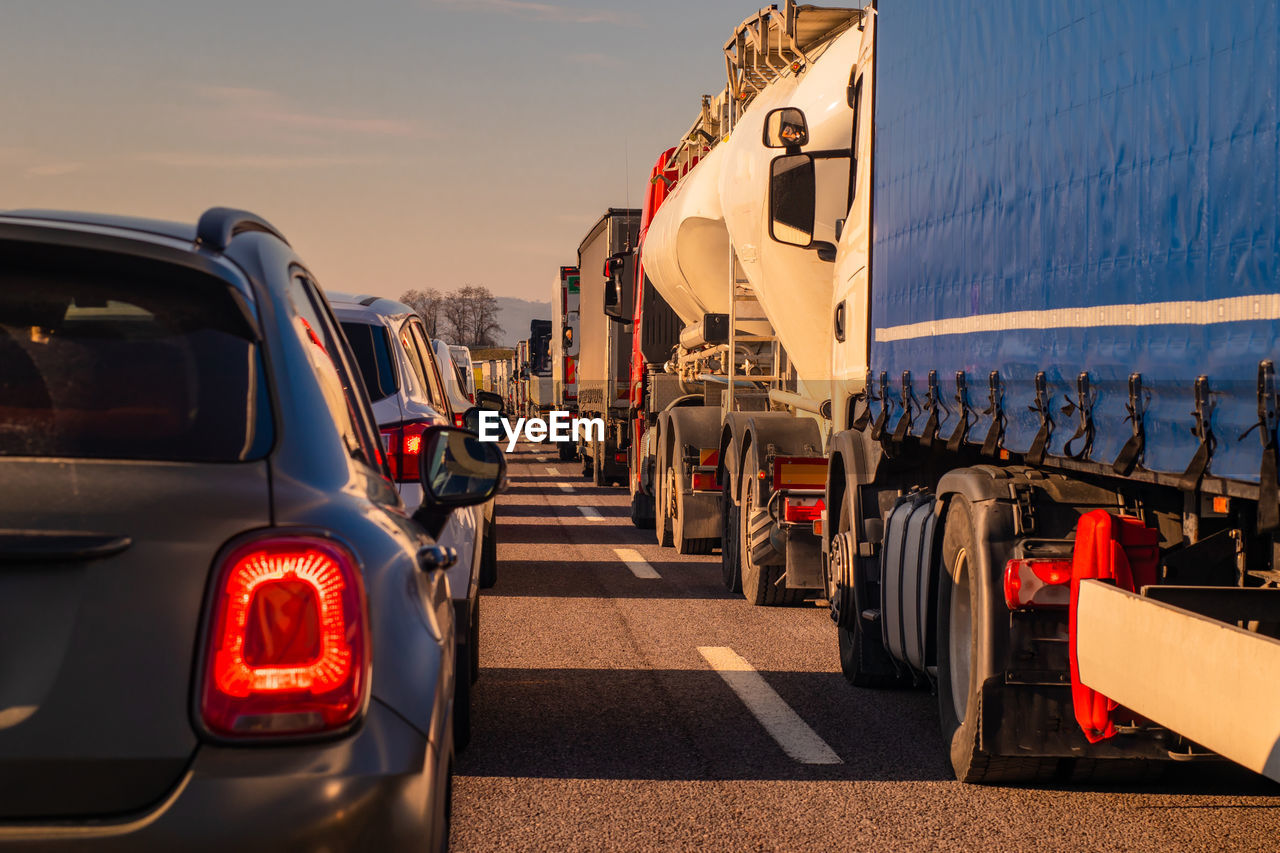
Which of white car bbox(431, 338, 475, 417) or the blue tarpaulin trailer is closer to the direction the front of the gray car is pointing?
the white car

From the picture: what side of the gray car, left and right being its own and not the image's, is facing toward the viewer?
back

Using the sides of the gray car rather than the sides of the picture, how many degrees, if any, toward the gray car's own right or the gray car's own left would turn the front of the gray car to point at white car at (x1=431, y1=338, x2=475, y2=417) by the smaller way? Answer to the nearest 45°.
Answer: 0° — it already faces it

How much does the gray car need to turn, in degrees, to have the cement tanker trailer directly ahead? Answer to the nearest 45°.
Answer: approximately 45° to its right

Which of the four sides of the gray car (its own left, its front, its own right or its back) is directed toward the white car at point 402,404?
front

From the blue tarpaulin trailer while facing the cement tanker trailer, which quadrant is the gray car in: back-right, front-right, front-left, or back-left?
back-left
